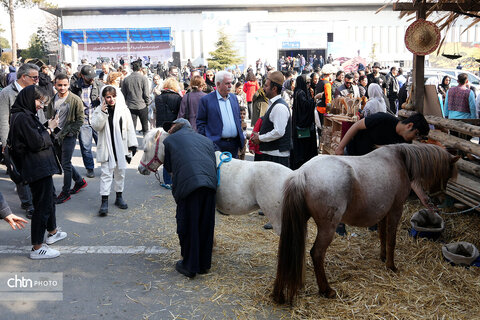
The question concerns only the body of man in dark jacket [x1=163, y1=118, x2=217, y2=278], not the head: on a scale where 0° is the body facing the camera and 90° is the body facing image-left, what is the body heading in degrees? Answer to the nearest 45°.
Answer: approximately 135°

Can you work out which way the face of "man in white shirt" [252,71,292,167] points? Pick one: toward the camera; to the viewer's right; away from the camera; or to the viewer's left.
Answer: to the viewer's left

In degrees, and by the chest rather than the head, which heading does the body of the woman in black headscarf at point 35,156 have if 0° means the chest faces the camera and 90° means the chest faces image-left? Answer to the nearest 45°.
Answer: approximately 270°

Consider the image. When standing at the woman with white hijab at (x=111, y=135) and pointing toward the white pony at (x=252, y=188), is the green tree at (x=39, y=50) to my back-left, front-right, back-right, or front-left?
back-left

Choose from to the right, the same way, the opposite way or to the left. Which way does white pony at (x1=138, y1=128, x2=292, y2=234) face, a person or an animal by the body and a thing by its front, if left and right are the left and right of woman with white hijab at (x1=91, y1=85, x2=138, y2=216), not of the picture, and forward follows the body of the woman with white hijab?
to the right

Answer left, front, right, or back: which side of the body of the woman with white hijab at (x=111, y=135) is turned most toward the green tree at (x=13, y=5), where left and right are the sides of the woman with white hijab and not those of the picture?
back

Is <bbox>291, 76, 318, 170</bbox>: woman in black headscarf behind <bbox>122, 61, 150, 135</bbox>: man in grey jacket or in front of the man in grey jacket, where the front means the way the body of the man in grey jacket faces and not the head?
behind

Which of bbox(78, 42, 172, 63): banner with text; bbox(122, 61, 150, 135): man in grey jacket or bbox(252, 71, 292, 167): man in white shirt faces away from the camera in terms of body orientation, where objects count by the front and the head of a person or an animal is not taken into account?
the man in grey jacket
